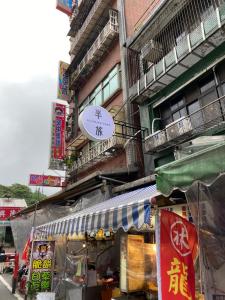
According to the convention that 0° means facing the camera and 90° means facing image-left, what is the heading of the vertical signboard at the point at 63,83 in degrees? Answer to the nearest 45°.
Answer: approximately 0°

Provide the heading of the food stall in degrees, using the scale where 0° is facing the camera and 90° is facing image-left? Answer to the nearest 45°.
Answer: approximately 45°

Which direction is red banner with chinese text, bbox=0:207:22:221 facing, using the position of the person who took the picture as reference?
facing the viewer

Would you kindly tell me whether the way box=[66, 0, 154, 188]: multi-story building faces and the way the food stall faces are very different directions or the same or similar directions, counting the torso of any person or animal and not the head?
same or similar directions

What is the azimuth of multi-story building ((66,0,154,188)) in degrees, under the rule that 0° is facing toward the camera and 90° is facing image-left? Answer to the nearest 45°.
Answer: approximately 45°

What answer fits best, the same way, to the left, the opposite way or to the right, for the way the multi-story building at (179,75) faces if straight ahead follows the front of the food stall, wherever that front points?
the same way
